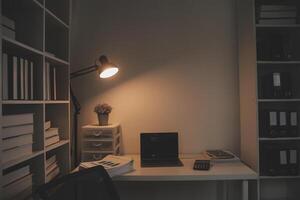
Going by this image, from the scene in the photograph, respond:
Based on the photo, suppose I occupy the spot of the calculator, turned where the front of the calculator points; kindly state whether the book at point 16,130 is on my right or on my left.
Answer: on my right

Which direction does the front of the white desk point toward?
toward the camera

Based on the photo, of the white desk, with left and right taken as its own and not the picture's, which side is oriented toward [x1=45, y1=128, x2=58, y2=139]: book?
right

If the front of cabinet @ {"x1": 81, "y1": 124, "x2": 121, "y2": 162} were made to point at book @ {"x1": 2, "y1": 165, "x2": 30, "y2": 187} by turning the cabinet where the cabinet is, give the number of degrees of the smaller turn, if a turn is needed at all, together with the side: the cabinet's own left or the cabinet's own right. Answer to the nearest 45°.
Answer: approximately 45° to the cabinet's own right

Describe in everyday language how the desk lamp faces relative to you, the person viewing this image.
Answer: facing the viewer and to the right of the viewer

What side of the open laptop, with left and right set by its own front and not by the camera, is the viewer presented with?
front

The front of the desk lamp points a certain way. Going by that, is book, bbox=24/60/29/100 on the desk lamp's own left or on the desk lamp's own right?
on the desk lamp's own right

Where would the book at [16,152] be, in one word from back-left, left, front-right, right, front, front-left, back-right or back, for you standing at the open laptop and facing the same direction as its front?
front-right

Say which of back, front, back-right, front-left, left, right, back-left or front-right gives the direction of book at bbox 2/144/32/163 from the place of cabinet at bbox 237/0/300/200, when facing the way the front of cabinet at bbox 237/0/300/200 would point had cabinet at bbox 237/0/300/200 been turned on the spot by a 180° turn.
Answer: back-left

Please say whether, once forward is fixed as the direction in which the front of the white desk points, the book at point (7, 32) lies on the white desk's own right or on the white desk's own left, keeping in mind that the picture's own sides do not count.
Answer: on the white desk's own right

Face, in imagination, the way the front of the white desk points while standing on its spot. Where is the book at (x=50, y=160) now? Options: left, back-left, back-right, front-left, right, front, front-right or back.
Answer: right
